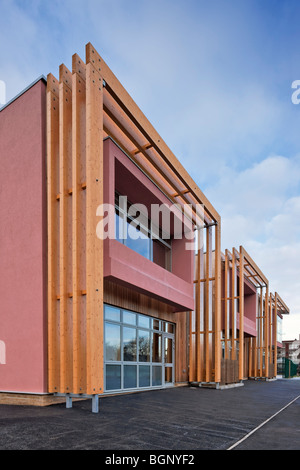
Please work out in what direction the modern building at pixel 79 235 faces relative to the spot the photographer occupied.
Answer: facing the viewer and to the right of the viewer
